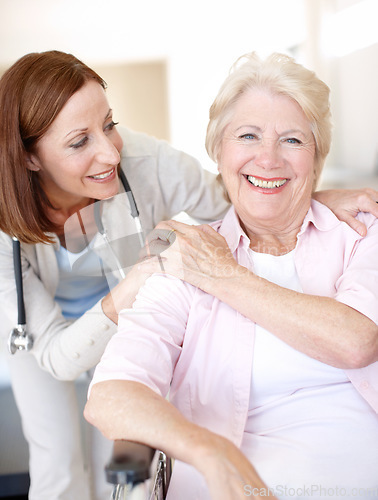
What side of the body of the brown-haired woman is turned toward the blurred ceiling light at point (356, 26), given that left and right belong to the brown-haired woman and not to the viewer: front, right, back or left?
left

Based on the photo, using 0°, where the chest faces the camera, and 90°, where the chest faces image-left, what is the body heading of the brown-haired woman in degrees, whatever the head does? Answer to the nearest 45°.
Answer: approximately 315°

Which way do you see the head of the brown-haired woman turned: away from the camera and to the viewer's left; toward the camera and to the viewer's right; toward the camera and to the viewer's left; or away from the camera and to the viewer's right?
toward the camera and to the viewer's right
